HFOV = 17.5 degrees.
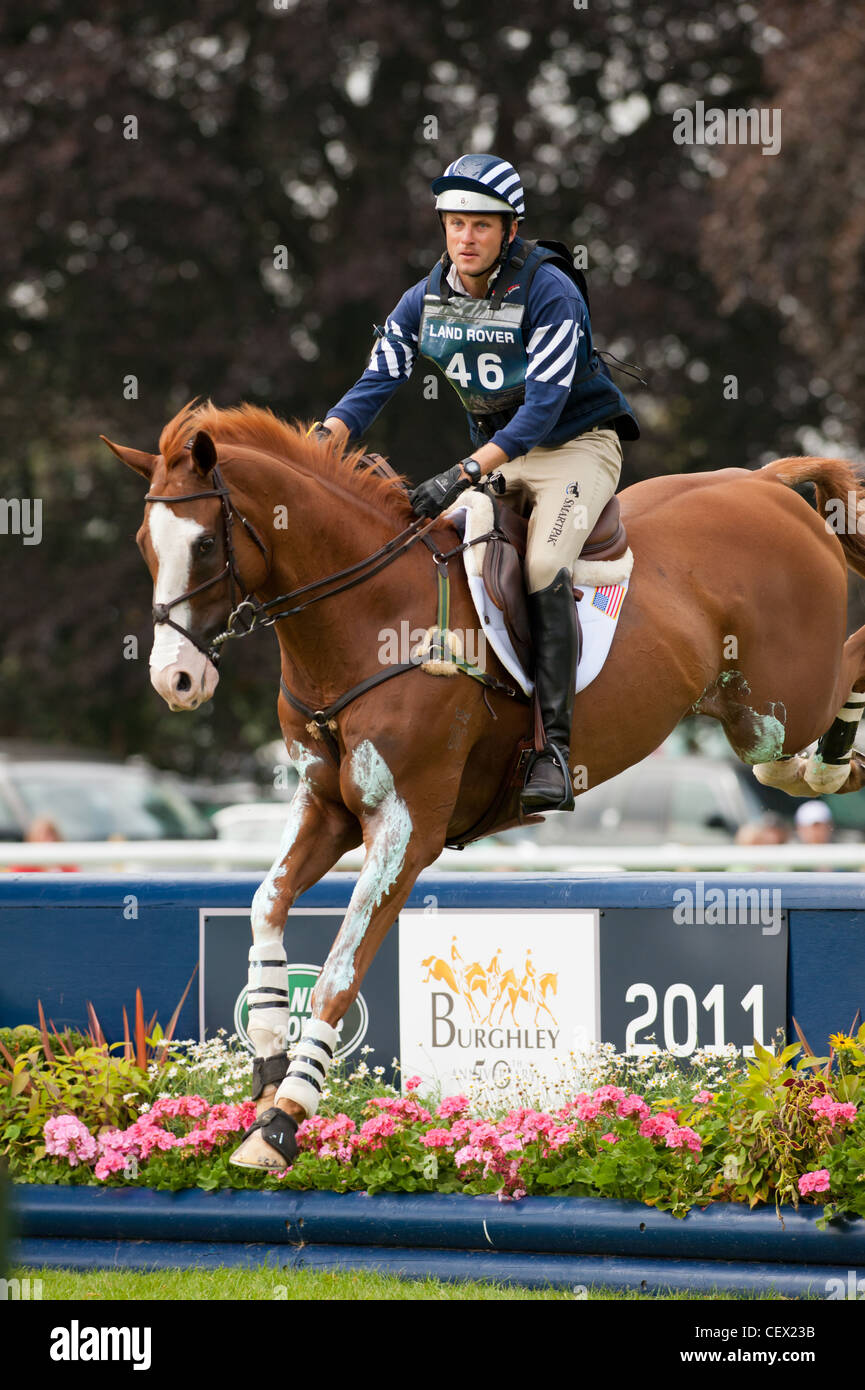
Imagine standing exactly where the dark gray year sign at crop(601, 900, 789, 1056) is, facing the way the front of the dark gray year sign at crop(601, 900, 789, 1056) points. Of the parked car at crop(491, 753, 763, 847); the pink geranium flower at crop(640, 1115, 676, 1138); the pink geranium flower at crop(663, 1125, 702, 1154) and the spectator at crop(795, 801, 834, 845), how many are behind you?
2

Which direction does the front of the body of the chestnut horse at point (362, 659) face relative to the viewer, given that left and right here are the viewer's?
facing the viewer and to the left of the viewer

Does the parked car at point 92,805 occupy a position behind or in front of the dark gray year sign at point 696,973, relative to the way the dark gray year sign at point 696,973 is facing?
behind

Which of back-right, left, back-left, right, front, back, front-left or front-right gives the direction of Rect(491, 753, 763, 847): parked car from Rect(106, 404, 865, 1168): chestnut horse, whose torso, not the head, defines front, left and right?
back-right

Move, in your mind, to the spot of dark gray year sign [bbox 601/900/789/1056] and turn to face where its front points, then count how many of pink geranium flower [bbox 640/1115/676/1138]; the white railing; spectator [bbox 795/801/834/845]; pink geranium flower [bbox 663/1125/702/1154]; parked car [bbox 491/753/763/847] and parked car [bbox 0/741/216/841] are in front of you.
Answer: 2

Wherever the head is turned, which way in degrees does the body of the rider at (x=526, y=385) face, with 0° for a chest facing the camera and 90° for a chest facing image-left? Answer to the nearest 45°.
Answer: approximately 45°

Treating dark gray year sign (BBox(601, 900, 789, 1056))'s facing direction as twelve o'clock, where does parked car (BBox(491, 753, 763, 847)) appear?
The parked car is roughly at 6 o'clock from the dark gray year sign.

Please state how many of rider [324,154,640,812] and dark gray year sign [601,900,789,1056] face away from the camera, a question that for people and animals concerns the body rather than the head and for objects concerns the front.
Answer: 0

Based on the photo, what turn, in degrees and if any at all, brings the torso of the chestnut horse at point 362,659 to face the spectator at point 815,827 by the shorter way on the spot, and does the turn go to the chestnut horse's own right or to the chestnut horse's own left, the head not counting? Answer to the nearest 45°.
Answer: approximately 135° to the chestnut horse's own right
